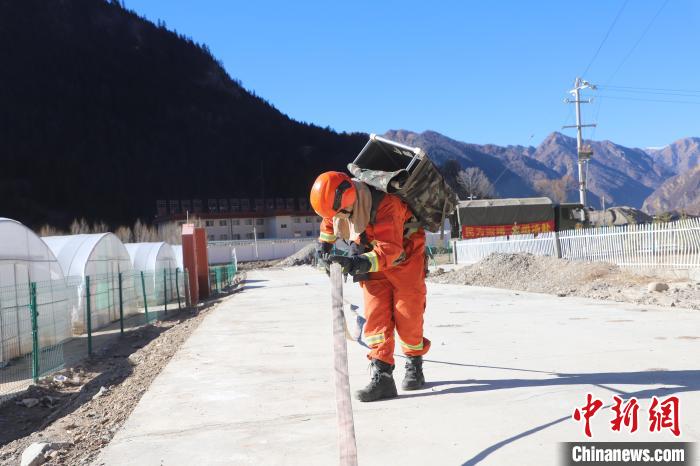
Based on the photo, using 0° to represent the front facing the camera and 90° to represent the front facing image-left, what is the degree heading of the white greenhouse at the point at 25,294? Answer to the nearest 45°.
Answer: approximately 315°

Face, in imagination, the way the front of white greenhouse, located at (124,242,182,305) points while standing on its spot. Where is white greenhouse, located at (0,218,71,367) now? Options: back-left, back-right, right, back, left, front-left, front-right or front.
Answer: front-right

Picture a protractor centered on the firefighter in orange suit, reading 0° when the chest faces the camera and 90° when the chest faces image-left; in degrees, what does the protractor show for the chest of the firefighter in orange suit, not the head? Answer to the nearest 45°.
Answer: approximately 45°

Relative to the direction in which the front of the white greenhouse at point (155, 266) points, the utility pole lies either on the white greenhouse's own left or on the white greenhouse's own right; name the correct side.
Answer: on the white greenhouse's own left

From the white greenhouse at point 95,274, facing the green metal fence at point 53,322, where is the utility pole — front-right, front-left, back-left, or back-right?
back-left

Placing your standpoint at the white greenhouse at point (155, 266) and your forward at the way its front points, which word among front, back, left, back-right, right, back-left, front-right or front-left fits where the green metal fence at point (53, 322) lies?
front-right

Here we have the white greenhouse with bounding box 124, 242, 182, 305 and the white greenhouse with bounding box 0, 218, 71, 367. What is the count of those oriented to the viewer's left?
0

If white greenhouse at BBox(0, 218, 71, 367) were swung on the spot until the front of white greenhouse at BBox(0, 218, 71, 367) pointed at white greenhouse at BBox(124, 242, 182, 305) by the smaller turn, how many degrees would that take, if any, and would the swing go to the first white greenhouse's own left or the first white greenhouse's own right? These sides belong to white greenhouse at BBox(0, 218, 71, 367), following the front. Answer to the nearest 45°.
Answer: approximately 135° to the first white greenhouse's own left

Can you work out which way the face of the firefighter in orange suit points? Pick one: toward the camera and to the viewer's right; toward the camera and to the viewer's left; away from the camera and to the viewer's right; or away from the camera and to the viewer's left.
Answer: toward the camera and to the viewer's left

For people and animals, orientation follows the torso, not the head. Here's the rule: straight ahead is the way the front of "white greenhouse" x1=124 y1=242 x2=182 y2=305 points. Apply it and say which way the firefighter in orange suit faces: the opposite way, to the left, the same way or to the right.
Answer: to the right
